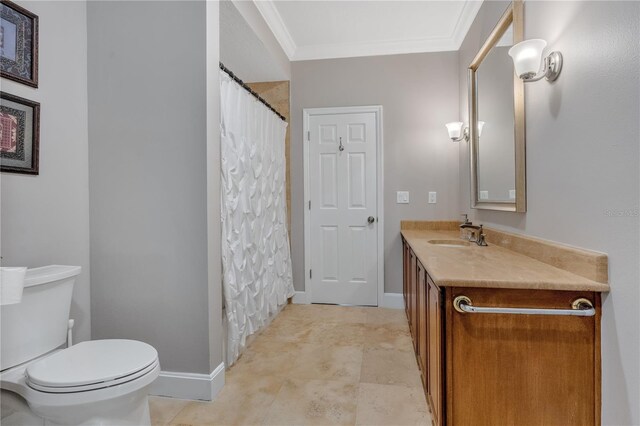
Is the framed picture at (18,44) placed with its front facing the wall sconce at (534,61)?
yes

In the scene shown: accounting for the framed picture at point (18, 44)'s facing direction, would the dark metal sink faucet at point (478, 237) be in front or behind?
in front

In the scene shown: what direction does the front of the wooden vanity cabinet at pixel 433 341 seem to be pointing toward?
to the viewer's left

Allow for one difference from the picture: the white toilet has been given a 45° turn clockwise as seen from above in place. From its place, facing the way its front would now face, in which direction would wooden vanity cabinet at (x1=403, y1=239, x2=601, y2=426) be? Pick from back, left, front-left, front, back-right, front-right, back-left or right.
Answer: front-left

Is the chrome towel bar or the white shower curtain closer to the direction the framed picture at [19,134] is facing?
the chrome towel bar

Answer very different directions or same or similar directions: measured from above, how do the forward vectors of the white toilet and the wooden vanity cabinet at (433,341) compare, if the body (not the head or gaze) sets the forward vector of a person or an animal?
very different directions

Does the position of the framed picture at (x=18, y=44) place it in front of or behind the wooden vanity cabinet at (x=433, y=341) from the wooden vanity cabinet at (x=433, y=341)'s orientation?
in front

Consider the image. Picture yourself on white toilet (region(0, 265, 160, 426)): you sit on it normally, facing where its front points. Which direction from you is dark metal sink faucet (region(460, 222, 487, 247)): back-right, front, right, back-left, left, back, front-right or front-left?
front-left

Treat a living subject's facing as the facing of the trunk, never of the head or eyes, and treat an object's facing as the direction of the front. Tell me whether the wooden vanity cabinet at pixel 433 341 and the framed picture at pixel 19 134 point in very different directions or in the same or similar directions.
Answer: very different directions

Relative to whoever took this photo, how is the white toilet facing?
facing the viewer and to the right of the viewer

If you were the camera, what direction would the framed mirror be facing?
facing the viewer and to the left of the viewer

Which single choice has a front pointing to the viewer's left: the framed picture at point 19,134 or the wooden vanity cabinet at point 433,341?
the wooden vanity cabinet

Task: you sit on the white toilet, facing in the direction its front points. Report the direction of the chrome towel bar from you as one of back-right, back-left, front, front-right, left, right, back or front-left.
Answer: front

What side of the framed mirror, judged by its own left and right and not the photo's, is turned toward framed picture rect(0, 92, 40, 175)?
front

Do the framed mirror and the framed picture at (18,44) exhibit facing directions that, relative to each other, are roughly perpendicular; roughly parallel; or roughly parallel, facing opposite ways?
roughly parallel, facing opposite ways

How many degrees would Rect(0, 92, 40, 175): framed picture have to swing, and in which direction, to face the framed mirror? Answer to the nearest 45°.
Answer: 0° — it already faces it

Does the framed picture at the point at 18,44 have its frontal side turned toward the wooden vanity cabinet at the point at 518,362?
yes

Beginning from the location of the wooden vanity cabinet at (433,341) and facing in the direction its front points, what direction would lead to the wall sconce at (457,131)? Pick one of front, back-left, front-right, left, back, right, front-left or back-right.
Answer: right

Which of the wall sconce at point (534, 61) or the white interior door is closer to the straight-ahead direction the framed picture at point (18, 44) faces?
the wall sconce

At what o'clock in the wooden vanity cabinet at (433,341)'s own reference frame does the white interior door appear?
The white interior door is roughly at 2 o'clock from the wooden vanity cabinet.

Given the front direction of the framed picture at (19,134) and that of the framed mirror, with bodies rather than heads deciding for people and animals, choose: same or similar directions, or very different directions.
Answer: very different directions

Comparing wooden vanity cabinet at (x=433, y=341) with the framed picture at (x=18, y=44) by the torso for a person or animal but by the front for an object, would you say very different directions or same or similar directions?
very different directions
